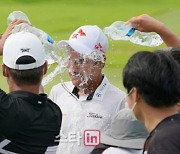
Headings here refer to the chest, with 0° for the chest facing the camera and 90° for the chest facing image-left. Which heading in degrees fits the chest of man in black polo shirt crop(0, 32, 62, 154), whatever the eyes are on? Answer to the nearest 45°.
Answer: approximately 180°

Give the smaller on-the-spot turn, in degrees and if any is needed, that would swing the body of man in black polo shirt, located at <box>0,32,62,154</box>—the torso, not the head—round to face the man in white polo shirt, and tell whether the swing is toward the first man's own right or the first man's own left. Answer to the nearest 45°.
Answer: approximately 45° to the first man's own right

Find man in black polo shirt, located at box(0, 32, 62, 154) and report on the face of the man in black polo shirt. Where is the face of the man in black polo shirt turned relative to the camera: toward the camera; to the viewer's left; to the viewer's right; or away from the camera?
away from the camera
